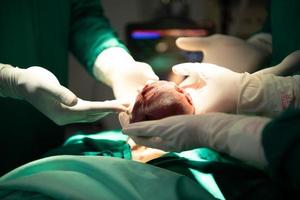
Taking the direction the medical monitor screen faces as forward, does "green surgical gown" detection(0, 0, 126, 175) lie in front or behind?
in front

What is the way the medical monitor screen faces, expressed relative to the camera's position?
facing the viewer
